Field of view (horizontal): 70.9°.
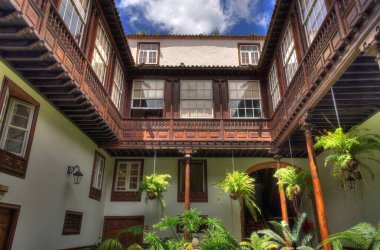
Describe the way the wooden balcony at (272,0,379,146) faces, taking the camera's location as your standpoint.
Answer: facing to the left of the viewer

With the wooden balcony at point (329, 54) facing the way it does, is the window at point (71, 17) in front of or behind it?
in front

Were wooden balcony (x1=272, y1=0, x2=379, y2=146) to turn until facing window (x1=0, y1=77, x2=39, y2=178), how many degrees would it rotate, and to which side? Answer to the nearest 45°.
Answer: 0° — it already faces it

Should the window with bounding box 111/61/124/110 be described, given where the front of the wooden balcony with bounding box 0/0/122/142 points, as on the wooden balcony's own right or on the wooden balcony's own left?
on the wooden balcony's own left

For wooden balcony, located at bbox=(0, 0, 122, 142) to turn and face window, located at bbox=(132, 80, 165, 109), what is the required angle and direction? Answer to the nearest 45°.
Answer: approximately 45° to its left

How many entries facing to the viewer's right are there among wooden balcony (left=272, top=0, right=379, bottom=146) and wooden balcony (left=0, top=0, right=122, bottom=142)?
1

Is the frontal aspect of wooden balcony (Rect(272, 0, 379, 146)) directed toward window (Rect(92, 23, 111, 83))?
yes

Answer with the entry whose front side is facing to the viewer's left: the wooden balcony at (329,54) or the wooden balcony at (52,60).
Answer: the wooden balcony at (329,54)

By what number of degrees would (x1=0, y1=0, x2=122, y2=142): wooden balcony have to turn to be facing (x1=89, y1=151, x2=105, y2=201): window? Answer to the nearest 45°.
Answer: approximately 45° to its left

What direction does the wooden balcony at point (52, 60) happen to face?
to the viewer's right

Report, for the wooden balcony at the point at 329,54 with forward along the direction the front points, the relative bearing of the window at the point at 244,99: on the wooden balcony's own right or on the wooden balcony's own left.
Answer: on the wooden balcony's own right

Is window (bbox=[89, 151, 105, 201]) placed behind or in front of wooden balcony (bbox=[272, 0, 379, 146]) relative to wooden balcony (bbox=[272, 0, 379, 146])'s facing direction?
in front

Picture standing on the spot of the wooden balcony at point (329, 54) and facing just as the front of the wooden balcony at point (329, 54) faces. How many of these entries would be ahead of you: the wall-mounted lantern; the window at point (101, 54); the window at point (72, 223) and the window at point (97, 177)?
4

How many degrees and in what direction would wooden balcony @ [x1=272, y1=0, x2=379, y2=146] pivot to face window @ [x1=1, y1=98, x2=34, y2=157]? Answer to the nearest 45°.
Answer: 0° — it already faces it
